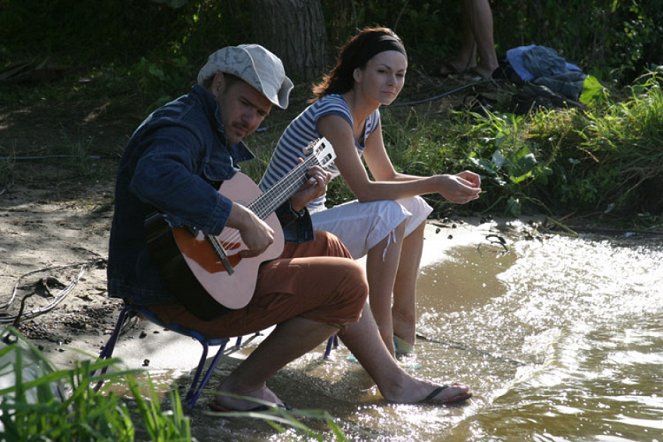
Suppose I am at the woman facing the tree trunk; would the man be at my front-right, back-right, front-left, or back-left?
back-left

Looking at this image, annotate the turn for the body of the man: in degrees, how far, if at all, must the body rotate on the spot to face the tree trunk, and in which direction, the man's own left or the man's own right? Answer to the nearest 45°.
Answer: approximately 90° to the man's own left

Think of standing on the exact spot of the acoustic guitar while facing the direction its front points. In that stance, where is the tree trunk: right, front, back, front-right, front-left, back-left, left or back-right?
back-left

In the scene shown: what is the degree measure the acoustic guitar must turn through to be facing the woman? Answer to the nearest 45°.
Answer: approximately 90° to its left

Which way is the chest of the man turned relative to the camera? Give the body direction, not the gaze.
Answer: to the viewer's right

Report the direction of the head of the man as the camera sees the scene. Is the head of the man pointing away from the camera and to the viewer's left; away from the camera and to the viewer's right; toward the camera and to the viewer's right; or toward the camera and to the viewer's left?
toward the camera and to the viewer's right

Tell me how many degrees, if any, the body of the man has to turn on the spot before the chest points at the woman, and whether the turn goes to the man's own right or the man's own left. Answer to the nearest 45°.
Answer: approximately 45° to the man's own left

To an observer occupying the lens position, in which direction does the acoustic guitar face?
facing the viewer and to the right of the viewer
